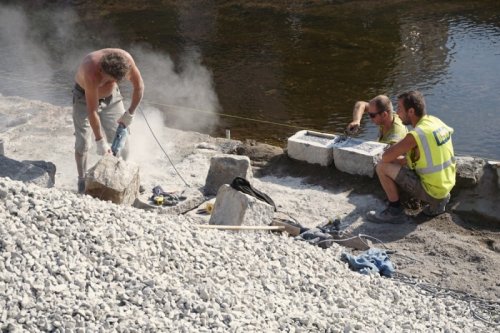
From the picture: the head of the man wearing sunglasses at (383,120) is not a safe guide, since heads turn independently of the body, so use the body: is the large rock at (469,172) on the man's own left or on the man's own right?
on the man's own left

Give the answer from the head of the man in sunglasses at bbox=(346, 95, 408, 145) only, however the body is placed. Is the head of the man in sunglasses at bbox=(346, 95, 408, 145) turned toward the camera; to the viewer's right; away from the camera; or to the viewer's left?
to the viewer's left

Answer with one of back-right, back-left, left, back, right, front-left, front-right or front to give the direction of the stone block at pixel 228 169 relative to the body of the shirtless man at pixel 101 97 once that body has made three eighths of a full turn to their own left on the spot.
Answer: right

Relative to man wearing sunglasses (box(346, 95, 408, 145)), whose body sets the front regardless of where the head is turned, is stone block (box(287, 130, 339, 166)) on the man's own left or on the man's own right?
on the man's own right

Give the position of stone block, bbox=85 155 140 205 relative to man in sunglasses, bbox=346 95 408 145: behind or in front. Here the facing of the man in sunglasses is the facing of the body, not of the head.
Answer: in front

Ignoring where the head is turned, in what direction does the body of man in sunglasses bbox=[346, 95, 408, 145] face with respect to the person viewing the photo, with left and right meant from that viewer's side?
facing the viewer and to the left of the viewer

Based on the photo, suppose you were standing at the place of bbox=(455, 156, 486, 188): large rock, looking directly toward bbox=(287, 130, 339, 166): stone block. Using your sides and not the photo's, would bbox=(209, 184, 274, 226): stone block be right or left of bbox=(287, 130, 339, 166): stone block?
left

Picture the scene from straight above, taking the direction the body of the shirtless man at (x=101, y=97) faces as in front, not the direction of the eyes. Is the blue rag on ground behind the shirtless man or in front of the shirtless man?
in front

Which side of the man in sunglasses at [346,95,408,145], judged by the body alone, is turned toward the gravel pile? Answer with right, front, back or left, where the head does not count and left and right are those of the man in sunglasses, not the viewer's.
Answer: front

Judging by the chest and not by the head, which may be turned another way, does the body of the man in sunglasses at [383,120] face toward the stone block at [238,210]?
yes

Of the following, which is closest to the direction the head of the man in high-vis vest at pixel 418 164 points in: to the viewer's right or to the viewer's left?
to the viewer's left

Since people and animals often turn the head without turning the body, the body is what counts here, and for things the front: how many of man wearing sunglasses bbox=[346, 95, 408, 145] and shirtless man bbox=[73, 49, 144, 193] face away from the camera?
0

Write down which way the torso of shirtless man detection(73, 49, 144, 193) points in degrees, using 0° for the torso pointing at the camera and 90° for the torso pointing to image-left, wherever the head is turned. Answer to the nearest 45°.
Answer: approximately 315°

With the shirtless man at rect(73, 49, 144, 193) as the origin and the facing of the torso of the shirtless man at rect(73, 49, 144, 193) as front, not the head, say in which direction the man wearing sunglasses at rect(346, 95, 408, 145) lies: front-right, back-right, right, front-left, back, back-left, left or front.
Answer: front-left
